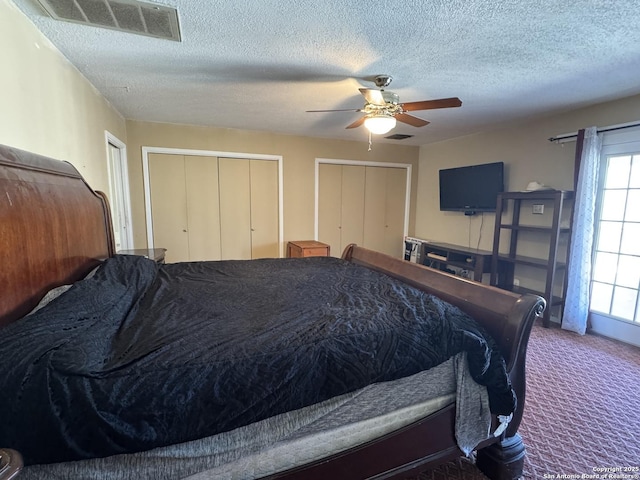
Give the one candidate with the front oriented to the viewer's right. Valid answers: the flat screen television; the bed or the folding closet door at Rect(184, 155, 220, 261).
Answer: the bed

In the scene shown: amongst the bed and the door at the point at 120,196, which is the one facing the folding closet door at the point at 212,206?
the door

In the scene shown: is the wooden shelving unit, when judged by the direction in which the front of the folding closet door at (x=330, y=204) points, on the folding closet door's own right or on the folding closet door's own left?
on the folding closet door's own left

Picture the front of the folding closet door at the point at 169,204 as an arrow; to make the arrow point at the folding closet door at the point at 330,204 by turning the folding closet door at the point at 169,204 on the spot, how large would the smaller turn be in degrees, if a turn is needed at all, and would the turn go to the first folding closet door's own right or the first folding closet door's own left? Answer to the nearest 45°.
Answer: approximately 90° to the first folding closet door's own left

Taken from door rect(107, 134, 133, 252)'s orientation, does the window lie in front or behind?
in front

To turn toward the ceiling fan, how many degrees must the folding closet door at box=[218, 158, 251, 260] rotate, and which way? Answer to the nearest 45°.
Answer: approximately 45° to its left

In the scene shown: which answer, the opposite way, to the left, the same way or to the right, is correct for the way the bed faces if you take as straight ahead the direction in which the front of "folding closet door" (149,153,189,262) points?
to the left

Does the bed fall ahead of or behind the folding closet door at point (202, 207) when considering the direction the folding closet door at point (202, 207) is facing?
ahead

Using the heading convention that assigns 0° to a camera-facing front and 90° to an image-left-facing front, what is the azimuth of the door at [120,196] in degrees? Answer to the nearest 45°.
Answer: approximately 270°

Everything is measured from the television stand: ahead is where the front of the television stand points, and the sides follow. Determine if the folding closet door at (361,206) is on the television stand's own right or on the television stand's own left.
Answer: on the television stand's own right

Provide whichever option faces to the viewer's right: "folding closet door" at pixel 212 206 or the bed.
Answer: the bed

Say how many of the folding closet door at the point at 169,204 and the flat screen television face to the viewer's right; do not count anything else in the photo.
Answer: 0

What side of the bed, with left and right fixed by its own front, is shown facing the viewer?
right

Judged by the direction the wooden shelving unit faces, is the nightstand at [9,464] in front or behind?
in front

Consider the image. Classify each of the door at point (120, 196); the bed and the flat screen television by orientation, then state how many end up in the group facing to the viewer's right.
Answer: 2
